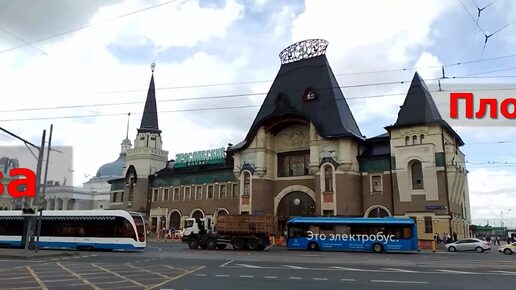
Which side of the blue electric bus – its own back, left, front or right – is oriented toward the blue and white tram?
front

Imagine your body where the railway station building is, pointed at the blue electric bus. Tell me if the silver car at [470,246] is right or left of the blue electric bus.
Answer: left

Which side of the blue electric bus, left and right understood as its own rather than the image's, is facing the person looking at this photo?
left

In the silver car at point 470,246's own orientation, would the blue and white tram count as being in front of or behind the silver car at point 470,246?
in front

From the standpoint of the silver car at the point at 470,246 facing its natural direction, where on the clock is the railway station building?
The railway station building is roughly at 1 o'clock from the silver car.

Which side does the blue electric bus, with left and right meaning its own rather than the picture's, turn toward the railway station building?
right

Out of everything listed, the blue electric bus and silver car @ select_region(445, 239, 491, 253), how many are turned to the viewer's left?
2

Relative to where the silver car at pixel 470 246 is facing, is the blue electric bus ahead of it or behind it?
ahead

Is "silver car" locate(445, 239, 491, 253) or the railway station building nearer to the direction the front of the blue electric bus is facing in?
the railway station building

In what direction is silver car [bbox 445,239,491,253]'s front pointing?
to the viewer's left
